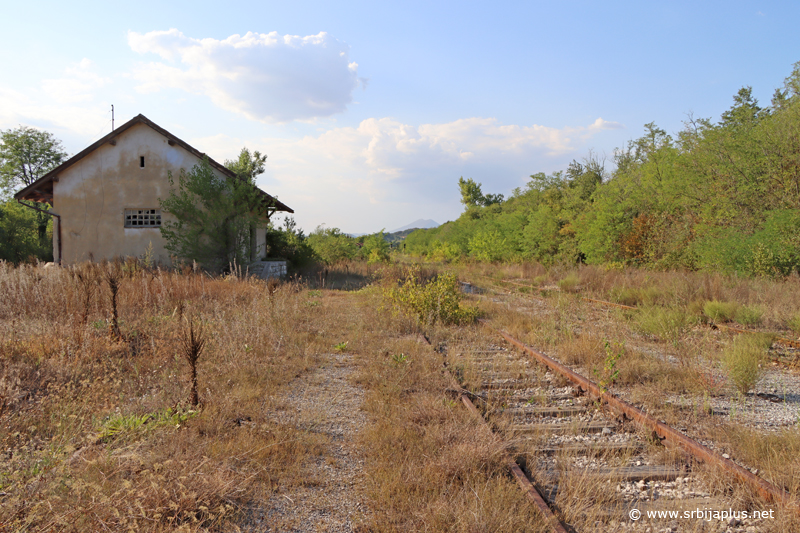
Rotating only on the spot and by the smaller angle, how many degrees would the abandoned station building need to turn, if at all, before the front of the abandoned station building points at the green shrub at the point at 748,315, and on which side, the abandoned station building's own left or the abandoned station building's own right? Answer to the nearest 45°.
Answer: approximately 45° to the abandoned station building's own right

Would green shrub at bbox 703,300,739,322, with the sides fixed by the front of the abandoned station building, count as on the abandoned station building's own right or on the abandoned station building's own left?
on the abandoned station building's own right

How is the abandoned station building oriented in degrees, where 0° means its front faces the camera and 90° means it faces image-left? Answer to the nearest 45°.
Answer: approximately 270°

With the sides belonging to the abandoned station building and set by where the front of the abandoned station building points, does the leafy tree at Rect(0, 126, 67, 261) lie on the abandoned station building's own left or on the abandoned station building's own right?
on the abandoned station building's own left

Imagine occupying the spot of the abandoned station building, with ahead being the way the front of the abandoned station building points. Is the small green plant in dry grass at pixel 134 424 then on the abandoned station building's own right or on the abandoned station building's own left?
on the abandoned station building's own right

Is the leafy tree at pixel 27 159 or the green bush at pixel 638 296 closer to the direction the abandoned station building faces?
the green bush

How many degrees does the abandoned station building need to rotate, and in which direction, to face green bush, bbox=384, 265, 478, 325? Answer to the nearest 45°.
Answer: approximately 45° to its right

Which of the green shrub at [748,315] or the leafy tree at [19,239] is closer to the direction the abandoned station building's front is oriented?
the green shrub
